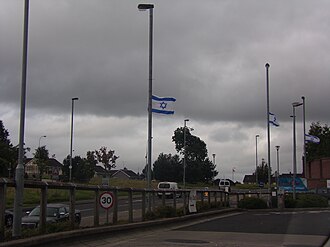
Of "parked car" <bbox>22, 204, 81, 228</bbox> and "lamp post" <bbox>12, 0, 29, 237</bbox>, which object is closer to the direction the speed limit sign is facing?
the lamp post

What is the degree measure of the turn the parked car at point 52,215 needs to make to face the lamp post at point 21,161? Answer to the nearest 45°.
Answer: approximately 45° to its left

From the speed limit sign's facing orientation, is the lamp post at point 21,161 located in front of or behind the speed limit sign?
in front

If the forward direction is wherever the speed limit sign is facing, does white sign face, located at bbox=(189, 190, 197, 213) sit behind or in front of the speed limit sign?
behind

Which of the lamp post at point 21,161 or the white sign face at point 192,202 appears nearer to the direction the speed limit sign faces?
the lamp post

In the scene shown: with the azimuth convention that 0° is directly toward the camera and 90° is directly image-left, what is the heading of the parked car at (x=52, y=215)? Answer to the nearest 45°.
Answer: approximately 45°

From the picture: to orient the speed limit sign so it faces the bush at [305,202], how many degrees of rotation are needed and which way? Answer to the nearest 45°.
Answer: approximately 135° to its left

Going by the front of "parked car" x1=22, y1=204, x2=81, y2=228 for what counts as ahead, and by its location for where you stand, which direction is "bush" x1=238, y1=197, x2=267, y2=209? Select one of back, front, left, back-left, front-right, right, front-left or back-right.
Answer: back

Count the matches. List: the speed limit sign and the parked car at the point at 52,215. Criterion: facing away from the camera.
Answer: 0

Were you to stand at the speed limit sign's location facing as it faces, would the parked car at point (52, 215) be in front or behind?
behind

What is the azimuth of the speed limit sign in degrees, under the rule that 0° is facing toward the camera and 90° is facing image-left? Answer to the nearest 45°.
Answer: approximately 0°

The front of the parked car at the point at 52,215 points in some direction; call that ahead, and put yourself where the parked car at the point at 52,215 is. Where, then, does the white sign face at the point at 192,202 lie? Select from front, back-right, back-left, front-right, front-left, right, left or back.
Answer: back
